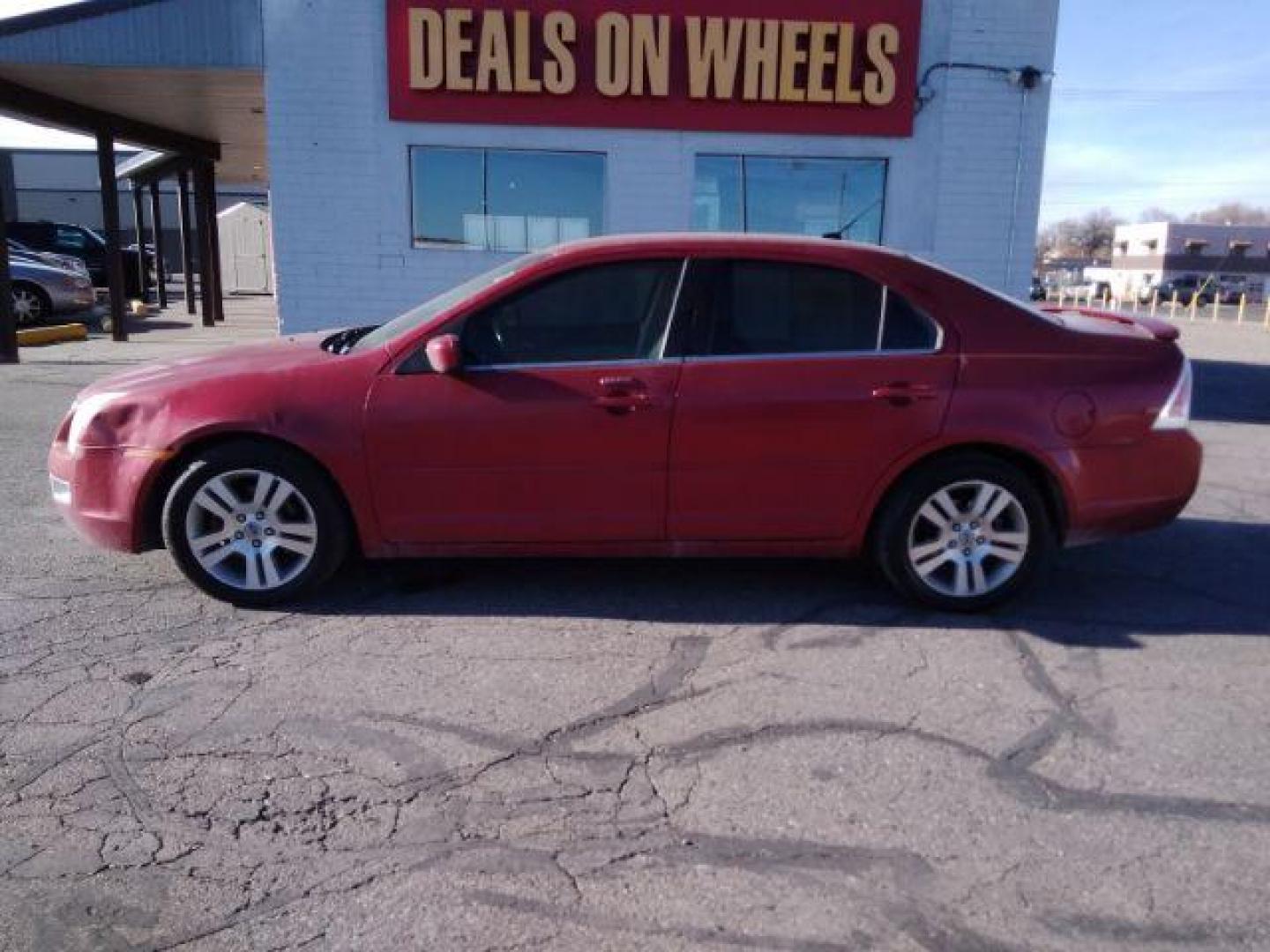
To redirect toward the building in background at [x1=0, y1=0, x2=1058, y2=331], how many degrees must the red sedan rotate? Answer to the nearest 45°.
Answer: approximately 90° to its right

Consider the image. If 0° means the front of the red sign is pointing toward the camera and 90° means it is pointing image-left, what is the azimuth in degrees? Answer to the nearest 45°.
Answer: approximately 0°

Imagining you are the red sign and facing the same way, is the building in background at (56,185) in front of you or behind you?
behind

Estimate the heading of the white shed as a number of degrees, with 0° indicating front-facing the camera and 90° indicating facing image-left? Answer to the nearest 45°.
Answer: approximately 0°

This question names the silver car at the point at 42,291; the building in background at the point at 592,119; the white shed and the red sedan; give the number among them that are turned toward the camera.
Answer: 2

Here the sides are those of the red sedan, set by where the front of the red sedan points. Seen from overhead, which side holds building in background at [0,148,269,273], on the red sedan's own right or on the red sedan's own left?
on the red sedan's own right

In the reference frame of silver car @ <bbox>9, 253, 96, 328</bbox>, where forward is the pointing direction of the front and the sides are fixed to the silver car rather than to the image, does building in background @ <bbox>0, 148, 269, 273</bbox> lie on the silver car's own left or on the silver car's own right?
on the silver car's own left

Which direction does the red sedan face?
to the viewer's left

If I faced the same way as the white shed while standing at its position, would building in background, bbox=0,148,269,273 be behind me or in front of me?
behind

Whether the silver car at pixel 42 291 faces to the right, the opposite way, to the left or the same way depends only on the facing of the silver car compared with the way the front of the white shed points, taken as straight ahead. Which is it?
to the left

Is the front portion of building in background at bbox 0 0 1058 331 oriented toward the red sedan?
yes

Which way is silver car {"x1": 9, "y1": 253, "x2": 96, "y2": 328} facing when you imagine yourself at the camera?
facing to the right of the viewer

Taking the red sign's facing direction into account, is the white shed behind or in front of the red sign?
behind
